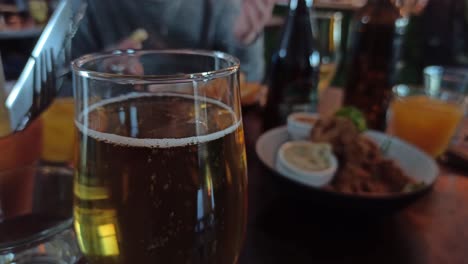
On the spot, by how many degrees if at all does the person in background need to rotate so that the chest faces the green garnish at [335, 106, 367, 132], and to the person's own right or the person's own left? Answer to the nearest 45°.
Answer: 0° — they already face it

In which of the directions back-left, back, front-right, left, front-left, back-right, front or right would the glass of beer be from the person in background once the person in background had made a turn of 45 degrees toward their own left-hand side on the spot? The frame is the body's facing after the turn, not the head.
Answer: front-right

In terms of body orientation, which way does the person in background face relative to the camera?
toward the camera

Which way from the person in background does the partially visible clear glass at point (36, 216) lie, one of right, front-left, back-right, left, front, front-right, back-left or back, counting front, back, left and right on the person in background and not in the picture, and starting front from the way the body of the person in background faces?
front

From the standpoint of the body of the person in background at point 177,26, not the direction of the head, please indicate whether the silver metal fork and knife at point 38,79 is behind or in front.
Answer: in front

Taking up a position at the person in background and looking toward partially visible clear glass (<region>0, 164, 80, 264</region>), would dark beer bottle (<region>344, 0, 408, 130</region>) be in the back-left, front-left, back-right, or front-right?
front-left

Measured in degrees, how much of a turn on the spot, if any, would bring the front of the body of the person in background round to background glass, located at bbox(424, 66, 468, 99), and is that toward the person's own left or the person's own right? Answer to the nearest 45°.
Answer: approximately 45° to the person's own left

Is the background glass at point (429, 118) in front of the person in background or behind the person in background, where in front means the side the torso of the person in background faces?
in front
